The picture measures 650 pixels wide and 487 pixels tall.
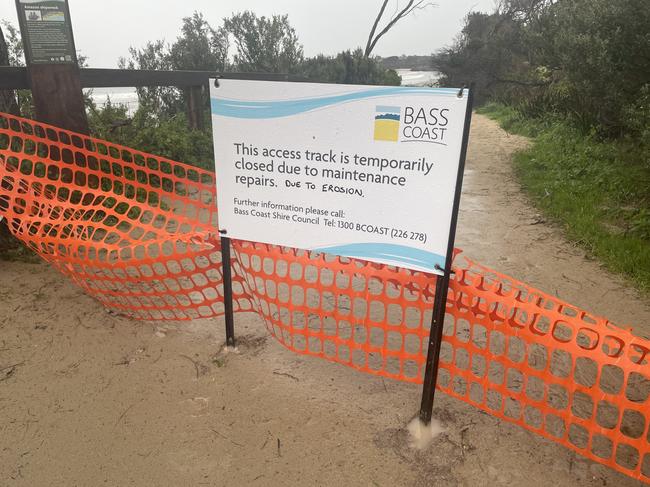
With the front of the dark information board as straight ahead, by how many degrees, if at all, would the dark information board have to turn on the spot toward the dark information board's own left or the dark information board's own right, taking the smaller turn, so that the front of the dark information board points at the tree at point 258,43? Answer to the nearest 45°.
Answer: approximately 135° to the dark information board's own left

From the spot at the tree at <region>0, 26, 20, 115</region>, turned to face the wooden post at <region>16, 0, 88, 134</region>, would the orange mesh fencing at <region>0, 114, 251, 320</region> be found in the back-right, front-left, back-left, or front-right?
front-right

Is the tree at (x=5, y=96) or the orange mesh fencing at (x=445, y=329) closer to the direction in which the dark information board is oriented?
the orange mesh fencing

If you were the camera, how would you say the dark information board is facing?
facing the viewer

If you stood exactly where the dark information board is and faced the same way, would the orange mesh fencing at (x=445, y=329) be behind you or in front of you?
in front

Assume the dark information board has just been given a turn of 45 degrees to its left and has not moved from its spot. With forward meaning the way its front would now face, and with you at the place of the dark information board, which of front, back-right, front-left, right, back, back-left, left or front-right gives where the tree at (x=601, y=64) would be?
front-left

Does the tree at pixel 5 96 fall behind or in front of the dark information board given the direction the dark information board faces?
behind

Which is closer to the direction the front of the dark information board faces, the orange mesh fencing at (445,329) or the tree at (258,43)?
the orange mesh fencing

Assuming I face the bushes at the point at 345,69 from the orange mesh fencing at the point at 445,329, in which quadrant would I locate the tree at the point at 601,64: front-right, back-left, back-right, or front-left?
front-right

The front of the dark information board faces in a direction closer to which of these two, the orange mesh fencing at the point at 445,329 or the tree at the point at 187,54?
the orange mesh fencing
